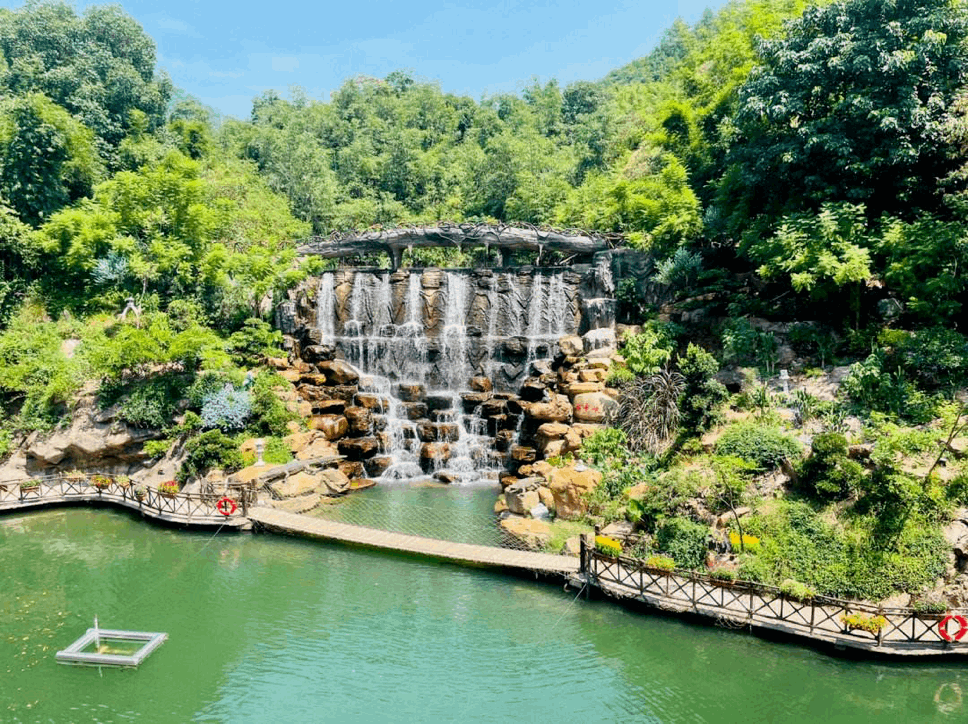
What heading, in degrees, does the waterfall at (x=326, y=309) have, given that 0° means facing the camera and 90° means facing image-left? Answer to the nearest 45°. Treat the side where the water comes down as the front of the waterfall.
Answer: approximately 0°

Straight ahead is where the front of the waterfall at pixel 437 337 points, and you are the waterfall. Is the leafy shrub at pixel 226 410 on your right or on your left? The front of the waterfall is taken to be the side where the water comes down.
on your right

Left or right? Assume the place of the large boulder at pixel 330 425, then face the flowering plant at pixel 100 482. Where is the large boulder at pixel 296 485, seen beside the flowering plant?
left

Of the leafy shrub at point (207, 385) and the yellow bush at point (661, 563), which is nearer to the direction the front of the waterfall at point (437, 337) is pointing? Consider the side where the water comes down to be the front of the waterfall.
the yellow bush

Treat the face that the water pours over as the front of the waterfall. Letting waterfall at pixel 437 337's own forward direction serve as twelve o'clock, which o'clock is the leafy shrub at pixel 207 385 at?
The leafy shrub is roughly at 2 o'clock from the waterfall.

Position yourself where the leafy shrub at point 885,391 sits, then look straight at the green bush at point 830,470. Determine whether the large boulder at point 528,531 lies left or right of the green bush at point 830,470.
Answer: right

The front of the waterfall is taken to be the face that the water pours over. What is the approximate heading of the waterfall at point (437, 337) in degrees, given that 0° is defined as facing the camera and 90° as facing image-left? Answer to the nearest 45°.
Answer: approximately 0°
